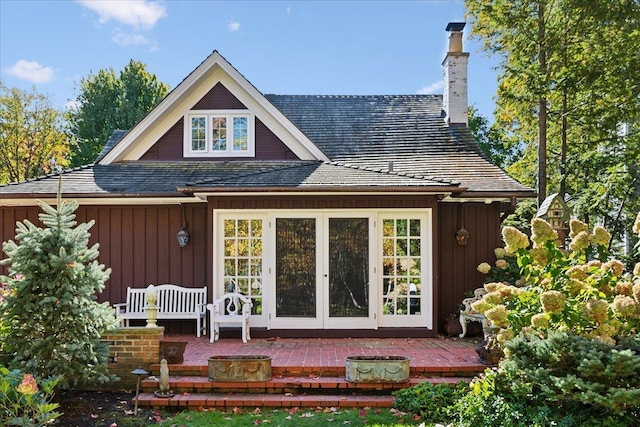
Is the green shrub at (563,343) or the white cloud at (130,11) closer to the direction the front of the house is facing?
the green shrub

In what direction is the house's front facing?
toward the camera

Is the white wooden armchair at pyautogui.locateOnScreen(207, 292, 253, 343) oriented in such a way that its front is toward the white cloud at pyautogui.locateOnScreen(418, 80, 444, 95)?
no

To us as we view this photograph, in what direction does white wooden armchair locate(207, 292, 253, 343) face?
facing the viewer

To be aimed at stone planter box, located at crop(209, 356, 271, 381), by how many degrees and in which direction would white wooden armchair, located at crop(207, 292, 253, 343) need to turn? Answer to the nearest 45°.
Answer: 0° — it already faces it

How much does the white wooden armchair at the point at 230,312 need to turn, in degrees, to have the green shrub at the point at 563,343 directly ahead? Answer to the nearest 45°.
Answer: approximately 45° to its left

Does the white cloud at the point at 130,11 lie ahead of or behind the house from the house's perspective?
behind

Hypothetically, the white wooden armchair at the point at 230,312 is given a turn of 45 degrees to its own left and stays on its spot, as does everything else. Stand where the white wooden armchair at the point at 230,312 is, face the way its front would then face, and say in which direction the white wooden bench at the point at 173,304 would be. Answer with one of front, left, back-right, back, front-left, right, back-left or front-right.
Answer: back

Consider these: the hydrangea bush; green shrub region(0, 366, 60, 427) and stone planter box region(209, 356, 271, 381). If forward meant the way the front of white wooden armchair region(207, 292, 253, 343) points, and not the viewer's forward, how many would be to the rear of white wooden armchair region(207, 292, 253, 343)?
0

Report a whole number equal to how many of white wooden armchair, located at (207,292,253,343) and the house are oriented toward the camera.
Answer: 2

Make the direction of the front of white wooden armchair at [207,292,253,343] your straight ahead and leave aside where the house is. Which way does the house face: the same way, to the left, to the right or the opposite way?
the same way
